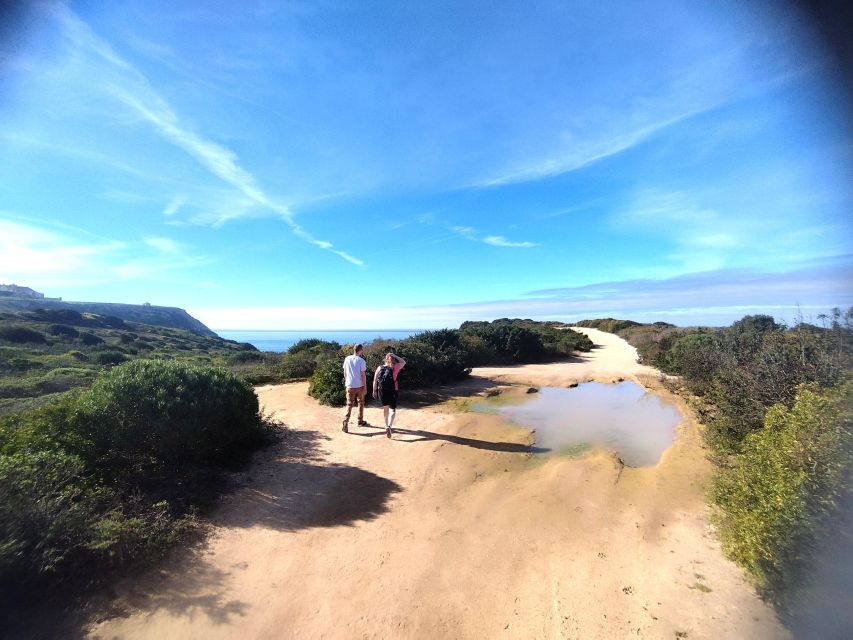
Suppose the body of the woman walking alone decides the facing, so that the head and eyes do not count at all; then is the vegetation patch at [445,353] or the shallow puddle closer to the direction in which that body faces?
the vegetation patch

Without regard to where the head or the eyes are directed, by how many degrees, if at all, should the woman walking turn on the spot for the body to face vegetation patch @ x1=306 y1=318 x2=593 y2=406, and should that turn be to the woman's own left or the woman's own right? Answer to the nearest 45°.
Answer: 0° — they already face it

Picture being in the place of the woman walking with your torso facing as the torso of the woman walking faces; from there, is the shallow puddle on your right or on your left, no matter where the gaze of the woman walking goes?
on your right

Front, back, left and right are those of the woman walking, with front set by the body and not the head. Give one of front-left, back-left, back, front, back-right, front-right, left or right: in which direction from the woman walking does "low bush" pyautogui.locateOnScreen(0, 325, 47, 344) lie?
front-left

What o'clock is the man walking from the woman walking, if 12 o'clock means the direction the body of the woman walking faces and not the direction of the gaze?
The man walking is roughly at 10 o'clock from the woman walking.

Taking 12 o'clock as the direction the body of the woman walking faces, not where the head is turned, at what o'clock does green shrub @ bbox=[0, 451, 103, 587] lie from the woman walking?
The green shrub is roughly at 7 o'clock from the woman walking.

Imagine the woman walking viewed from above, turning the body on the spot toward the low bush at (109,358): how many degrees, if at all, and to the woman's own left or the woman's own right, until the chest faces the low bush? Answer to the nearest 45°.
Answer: approximately 45° to the woman's own left

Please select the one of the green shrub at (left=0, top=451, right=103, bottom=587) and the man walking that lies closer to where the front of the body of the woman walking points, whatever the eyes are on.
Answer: the man walking

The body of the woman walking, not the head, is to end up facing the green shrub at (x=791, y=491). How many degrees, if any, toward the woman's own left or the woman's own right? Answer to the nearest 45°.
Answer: approximately 135° to the woman's own right

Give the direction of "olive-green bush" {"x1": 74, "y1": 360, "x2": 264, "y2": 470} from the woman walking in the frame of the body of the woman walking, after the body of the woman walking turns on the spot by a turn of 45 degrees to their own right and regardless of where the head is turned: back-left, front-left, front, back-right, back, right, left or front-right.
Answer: back

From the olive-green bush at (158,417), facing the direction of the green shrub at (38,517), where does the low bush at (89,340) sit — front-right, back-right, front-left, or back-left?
back-right

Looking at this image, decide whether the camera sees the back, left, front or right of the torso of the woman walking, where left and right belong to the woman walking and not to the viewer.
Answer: back
